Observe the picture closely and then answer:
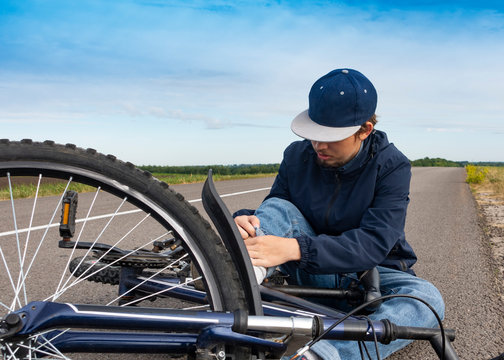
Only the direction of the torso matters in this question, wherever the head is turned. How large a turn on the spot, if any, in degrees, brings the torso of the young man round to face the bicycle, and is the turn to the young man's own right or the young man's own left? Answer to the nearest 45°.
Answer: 0° — they already face it

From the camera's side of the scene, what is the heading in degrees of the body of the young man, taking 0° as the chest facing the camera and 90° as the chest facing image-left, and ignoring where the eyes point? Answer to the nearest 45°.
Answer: approximately 45°
